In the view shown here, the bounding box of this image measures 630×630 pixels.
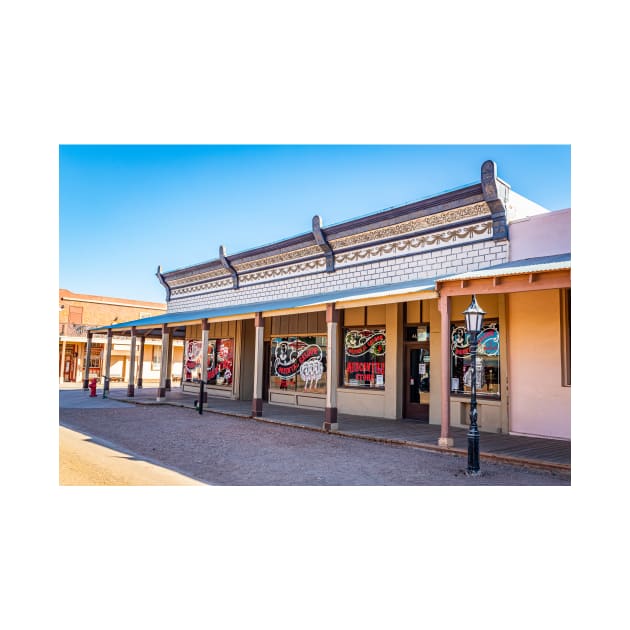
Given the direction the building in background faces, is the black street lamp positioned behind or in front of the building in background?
in front
